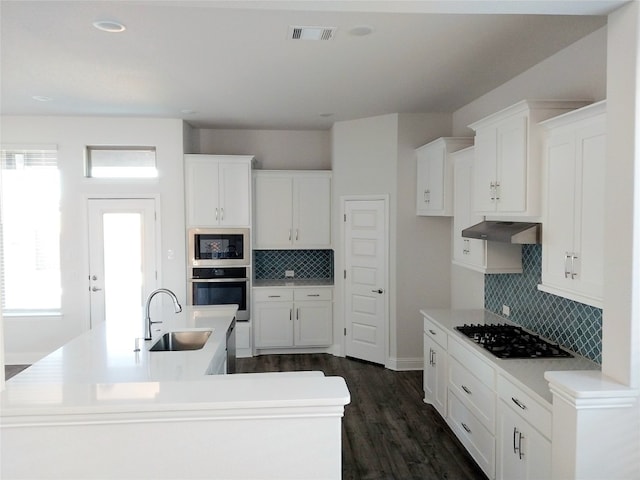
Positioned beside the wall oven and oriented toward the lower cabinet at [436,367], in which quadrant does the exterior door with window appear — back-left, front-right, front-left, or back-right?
back-right

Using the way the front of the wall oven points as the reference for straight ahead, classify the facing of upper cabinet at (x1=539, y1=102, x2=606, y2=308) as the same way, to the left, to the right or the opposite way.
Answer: to the right

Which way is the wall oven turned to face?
toward the camera

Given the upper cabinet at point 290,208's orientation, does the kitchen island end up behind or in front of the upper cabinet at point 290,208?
in front

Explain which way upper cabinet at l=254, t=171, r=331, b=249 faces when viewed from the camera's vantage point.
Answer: facing the viewer

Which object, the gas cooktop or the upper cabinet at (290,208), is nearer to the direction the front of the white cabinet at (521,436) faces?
the upper cabinet

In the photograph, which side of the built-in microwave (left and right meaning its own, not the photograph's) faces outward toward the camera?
front

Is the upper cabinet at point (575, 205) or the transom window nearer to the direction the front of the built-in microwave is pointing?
the upper cabinet

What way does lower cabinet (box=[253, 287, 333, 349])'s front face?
toward the camera

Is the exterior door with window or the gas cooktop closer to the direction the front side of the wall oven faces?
the gas cooktop

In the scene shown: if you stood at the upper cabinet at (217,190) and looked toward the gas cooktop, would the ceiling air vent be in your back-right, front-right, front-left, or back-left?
front-right

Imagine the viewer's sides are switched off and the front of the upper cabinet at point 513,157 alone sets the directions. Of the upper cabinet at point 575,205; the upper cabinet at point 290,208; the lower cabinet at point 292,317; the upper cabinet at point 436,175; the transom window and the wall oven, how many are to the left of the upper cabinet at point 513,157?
1

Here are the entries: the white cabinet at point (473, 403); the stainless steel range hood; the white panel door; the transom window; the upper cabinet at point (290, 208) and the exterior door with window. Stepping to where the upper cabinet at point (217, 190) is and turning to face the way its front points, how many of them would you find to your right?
2

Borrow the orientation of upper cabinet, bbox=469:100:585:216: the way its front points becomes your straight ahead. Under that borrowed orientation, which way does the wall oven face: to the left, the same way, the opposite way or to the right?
to the left
